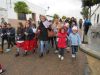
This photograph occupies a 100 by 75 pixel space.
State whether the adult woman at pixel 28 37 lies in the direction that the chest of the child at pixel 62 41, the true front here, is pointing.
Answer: no

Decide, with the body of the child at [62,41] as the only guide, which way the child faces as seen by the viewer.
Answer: toward the camera

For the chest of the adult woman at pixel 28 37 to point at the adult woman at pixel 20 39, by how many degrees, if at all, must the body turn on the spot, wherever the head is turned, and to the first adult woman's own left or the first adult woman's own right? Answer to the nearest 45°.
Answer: approximately 45° to the first adult woman's own right

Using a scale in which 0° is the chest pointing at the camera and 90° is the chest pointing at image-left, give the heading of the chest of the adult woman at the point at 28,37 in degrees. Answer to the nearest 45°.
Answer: approximately 45°

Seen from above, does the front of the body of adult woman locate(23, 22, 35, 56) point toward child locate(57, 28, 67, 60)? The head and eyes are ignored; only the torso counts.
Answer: no

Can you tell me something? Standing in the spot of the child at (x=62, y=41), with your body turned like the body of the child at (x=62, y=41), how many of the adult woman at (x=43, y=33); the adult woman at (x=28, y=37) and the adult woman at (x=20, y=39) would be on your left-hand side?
0

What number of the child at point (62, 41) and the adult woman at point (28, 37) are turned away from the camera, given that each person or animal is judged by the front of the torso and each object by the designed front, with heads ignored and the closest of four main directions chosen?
0

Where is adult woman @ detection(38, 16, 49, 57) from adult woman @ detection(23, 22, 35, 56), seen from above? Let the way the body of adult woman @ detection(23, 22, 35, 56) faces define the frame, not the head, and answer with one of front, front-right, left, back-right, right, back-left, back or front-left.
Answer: left

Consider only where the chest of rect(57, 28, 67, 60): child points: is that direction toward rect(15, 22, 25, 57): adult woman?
no
